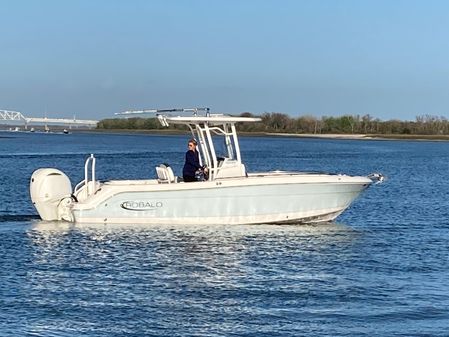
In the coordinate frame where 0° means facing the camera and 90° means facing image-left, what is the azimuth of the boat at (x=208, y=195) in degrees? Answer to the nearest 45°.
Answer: approximately 270°
